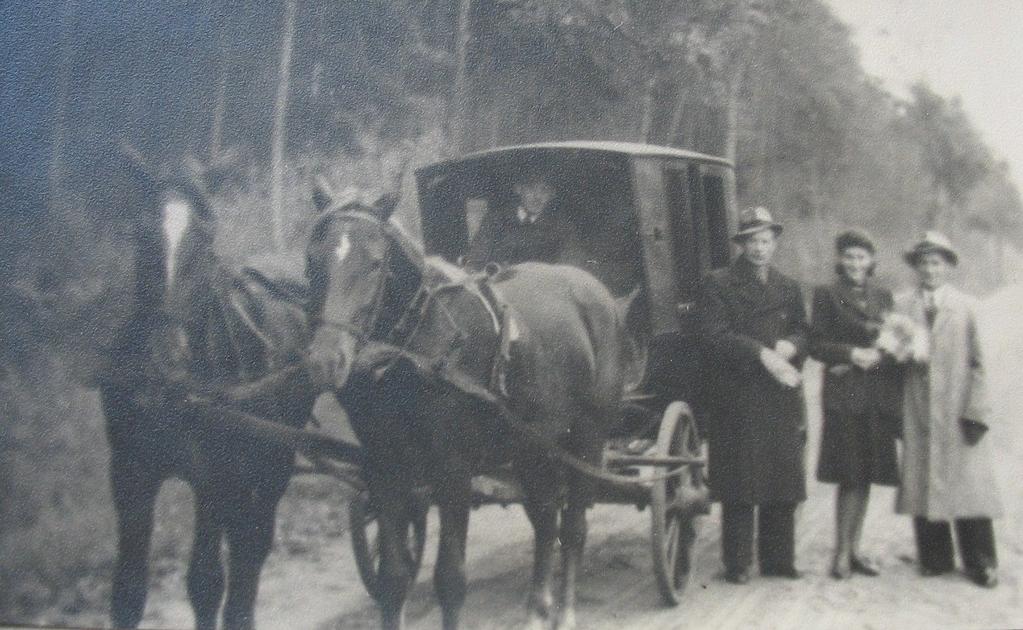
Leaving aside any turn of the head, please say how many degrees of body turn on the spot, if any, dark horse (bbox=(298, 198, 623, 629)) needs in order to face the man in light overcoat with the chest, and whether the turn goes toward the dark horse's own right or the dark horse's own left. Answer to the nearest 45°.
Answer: approximately 135° to the dark horse's own left

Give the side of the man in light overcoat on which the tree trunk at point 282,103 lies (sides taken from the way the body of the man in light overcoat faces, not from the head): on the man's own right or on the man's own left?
on the man's own right

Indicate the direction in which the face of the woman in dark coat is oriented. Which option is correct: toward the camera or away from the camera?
toward the camera

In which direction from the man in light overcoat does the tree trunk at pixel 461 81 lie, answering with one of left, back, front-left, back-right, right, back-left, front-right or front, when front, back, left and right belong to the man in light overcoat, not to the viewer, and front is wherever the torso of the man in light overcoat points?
right

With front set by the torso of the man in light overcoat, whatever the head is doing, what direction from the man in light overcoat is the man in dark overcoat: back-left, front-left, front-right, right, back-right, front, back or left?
right

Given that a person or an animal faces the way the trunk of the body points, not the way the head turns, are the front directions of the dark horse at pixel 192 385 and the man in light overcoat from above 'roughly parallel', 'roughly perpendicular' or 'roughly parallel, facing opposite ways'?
roughly parallel

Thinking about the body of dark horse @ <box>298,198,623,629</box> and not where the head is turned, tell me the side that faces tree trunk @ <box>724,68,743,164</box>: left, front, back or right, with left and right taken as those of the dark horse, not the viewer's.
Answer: back

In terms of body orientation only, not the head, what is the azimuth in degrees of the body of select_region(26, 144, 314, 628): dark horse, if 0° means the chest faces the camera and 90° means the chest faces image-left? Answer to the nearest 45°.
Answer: approximately 45°

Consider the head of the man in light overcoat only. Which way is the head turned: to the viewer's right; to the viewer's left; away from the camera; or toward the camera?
toward the camera

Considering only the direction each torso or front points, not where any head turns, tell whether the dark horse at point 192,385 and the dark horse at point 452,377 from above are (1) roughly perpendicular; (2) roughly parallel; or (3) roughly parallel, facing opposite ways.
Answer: roughly parallel

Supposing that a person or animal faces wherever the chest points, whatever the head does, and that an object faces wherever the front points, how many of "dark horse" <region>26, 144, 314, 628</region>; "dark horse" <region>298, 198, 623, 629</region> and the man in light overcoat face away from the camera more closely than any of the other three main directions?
0

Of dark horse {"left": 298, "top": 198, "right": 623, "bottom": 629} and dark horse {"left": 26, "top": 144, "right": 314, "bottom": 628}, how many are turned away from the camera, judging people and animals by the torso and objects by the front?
0

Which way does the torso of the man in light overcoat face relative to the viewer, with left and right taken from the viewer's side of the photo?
facing the viewer
